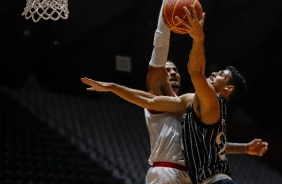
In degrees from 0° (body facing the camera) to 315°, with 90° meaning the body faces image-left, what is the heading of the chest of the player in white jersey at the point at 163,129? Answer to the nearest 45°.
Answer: approximately 315°
